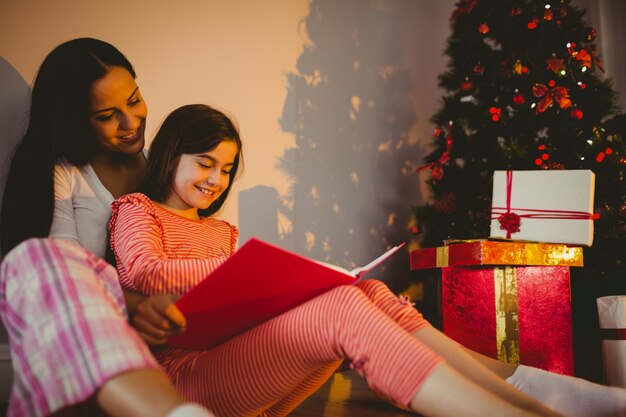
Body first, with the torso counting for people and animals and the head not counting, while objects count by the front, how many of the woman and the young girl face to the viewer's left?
0

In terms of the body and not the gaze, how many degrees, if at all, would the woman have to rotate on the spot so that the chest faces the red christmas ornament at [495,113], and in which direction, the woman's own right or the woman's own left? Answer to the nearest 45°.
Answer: approximately 90° to the woman's own left

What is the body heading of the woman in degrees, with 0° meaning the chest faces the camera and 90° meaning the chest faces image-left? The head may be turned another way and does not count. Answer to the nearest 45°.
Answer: approximately 315°

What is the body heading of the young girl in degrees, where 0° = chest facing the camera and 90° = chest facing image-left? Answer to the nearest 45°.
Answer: approximately 315°

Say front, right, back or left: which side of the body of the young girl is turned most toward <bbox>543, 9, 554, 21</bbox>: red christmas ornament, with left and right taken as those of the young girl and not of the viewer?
left

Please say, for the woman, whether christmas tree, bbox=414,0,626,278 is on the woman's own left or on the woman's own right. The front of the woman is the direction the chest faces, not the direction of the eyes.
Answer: on the woman's own left

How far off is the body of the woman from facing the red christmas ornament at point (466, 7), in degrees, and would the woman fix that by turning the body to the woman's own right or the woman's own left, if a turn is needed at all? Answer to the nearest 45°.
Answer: approximately 90° to the woman's own left

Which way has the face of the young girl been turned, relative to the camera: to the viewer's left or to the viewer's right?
to the viewer's right

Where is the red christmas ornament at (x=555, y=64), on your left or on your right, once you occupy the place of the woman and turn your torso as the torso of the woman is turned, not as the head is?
on your left
